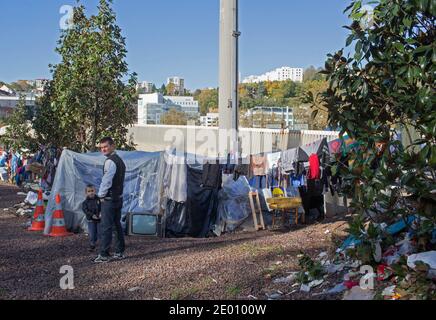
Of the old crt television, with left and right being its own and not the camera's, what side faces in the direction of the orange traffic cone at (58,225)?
right

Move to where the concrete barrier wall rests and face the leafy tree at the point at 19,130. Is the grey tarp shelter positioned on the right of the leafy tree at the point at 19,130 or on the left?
left

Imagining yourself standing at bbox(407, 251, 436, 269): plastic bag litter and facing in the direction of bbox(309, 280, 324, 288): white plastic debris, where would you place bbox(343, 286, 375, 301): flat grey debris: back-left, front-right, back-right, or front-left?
front-left

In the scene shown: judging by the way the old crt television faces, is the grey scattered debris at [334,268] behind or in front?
in front

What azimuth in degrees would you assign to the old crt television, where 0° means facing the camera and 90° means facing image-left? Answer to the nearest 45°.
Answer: approximately 0°

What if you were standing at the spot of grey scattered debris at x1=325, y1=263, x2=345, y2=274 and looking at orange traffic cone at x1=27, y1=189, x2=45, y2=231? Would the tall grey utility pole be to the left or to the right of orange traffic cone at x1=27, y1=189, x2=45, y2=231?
right

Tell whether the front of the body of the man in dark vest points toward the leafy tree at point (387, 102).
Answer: no
